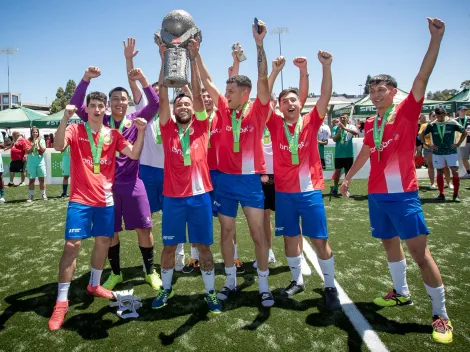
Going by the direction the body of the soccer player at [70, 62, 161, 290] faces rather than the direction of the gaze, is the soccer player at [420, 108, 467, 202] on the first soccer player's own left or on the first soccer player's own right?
on the first soccer player's own left

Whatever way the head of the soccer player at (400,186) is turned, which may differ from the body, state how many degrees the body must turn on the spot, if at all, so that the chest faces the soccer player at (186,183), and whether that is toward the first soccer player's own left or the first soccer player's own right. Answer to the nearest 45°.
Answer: approximately 45° to the first soccer player's own right

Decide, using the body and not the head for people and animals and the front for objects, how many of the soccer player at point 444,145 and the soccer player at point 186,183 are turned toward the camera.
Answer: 2

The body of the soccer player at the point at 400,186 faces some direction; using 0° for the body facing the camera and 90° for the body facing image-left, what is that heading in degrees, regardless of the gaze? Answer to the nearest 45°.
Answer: approximately 45°

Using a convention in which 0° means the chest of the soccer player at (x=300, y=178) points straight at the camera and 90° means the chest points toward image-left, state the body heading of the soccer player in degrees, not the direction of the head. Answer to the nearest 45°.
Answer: approximately 0°

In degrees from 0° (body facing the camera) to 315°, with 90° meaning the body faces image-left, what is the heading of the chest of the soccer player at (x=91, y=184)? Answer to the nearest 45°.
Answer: approximately 0°
